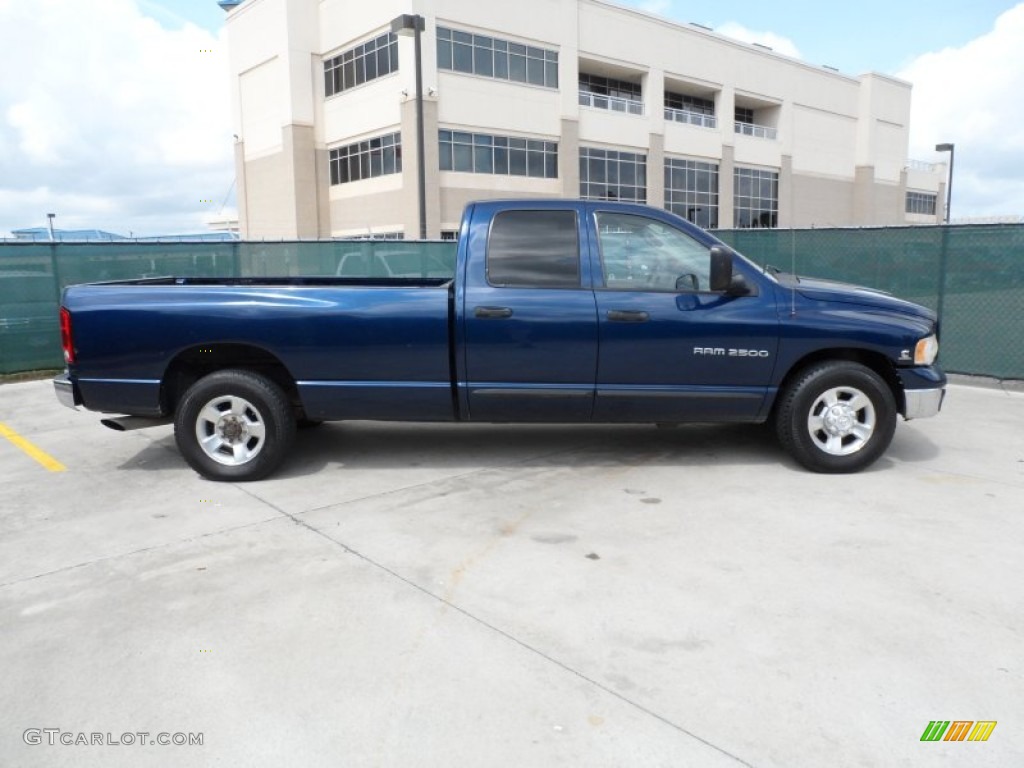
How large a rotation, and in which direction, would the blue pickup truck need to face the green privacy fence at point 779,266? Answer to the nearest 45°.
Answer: approximately 45° to its left

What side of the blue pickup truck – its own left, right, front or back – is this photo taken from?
right
